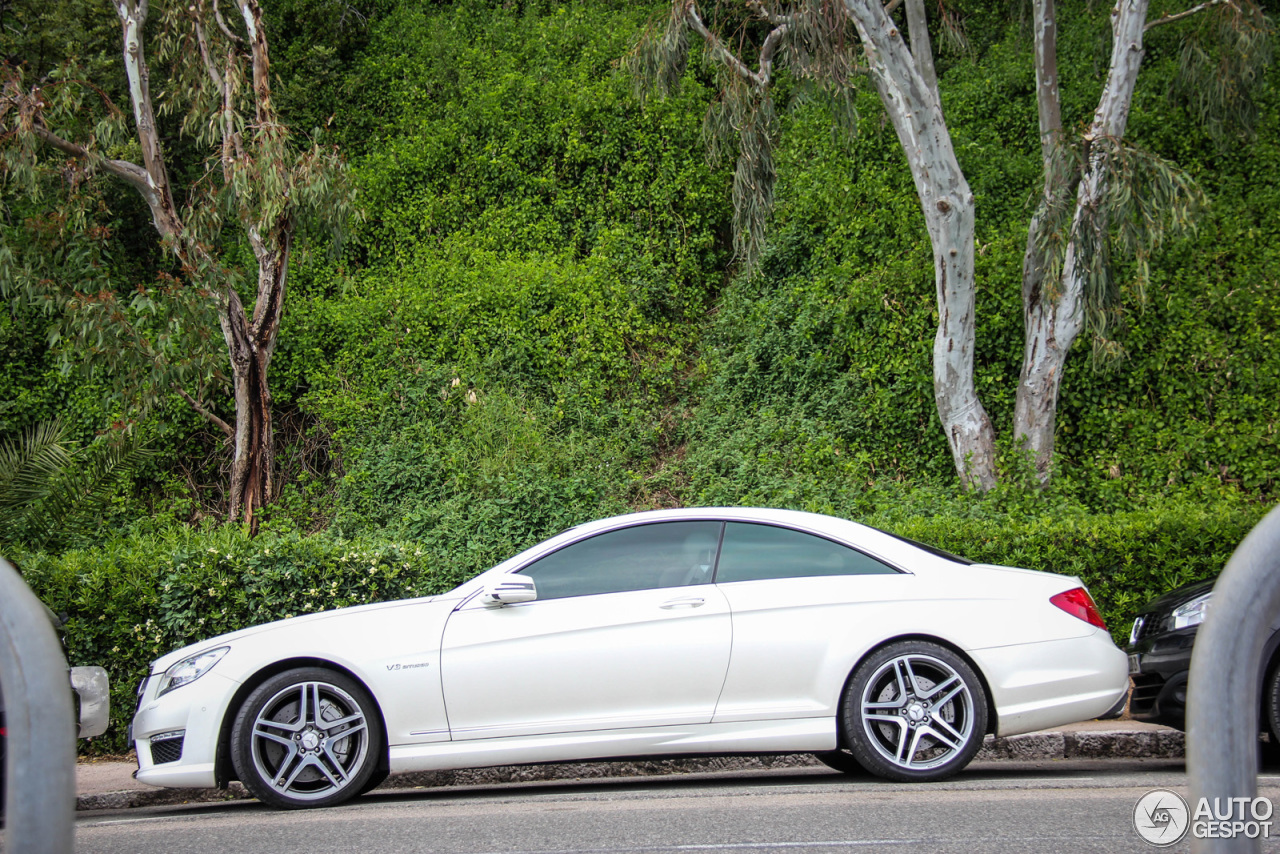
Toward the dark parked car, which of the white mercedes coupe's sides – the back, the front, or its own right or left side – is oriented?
back

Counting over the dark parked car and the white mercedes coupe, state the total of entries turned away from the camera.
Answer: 0

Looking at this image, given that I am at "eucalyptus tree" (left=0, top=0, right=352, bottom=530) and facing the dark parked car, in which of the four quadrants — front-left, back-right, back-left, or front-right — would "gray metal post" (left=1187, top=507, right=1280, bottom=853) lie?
front-right

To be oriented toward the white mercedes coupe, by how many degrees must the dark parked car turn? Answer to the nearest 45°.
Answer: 0° — it already faces it

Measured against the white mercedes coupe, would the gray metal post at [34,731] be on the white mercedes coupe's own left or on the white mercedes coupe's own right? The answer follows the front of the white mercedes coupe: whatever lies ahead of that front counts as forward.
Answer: on the white mercedes coupe's own left

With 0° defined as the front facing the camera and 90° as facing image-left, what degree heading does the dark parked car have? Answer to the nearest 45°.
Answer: approximately 45°

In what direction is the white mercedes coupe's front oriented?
to the viewer's left

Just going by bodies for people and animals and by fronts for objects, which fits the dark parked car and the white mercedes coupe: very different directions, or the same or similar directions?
same or similar directions

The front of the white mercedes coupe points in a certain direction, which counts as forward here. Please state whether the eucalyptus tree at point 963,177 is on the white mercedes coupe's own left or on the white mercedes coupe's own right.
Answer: on the white mercedes coupe's own right

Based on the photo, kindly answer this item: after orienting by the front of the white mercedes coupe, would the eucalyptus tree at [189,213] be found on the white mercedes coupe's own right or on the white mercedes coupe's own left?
on the white mercedes coupe's own right
